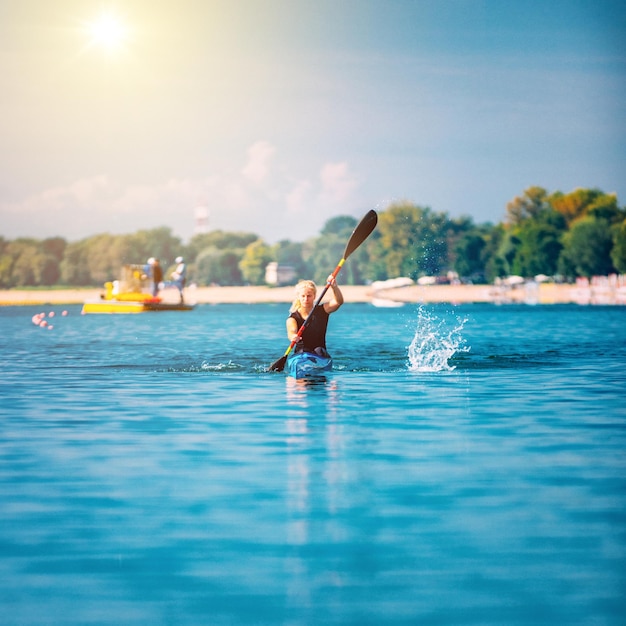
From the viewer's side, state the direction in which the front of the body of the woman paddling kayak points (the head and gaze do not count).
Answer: toward the camera
